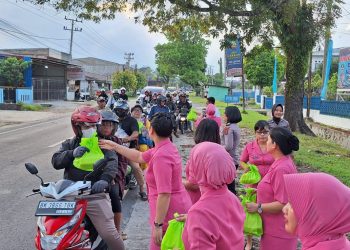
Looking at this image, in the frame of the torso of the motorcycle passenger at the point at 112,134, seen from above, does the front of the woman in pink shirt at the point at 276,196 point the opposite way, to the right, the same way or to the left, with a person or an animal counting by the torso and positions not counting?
to the right

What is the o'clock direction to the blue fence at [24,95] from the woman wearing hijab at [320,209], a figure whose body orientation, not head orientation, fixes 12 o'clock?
The blue fence is roughly at 12 o'clock from the woman wearing hijab.

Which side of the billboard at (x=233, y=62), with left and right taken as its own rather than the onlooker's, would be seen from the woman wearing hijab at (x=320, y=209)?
front

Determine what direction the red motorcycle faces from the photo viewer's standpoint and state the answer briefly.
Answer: facing the viewer and to the left of the viewer

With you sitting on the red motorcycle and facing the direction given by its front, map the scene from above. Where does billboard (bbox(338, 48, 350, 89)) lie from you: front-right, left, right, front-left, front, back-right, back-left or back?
back

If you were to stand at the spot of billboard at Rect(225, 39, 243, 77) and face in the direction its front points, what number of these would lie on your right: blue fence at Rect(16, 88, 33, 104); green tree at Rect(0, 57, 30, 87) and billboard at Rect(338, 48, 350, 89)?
2

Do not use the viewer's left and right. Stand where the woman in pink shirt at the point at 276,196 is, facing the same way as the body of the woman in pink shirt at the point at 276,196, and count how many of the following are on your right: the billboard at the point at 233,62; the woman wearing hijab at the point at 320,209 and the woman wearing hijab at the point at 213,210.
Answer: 1

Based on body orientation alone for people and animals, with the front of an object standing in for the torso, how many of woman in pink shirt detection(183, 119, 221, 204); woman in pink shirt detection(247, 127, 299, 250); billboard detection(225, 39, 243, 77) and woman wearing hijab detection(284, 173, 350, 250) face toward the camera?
1

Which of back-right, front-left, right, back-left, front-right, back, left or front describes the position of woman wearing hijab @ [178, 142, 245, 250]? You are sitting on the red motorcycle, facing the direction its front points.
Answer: left

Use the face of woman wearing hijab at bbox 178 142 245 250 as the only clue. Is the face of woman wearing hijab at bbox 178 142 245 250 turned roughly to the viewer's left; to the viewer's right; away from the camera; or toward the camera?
away from the camera

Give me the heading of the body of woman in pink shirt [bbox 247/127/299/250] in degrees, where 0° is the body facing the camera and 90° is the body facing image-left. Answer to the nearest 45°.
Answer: approximately 90°

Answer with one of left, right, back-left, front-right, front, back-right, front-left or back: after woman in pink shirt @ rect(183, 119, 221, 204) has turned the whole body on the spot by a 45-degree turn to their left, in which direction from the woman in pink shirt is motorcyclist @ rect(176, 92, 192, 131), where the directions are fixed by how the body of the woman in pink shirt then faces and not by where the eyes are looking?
front-right

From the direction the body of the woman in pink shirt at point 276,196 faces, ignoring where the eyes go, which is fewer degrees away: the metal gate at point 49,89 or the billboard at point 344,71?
the metal gate
